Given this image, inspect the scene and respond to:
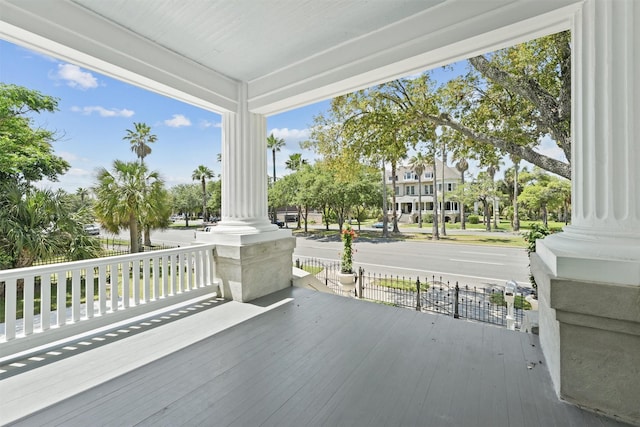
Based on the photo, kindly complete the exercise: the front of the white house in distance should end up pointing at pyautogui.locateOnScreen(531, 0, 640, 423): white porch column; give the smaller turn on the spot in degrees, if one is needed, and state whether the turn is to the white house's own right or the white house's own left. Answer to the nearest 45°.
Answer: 0° — it already faces it

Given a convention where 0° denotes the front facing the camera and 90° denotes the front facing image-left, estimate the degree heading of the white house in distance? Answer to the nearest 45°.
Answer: approximately 0°

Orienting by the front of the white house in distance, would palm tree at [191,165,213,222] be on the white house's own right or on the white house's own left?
on the white house's own right

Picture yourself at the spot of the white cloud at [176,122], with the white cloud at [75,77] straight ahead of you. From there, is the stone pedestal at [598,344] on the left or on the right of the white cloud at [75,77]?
left

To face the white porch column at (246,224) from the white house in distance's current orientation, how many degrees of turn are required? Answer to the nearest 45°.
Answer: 0° — it already faces it

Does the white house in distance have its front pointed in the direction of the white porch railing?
yes

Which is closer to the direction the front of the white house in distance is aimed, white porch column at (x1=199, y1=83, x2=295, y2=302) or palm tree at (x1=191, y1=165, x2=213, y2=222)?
the white porch column

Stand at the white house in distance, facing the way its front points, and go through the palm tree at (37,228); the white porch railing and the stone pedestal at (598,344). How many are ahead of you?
3
